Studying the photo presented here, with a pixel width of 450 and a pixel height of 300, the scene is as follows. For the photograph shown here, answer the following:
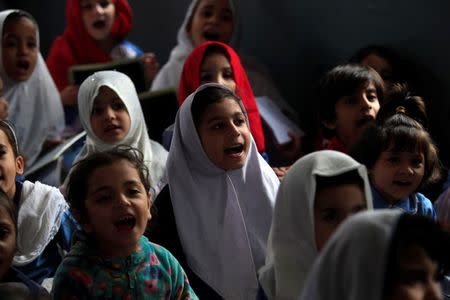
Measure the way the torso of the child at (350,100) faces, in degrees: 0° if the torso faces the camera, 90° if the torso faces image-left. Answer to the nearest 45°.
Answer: approximately 315°
